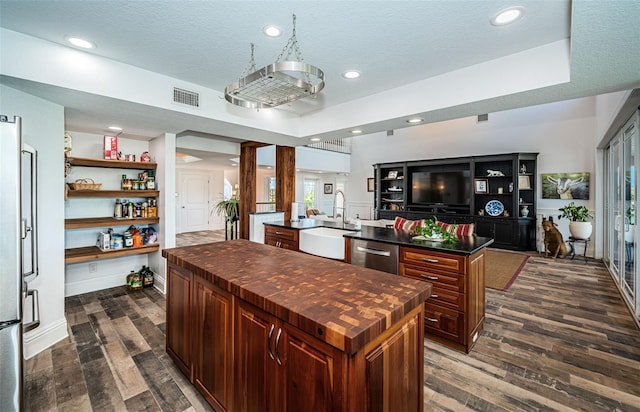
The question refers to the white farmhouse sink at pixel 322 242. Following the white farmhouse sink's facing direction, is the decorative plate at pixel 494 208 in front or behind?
behind

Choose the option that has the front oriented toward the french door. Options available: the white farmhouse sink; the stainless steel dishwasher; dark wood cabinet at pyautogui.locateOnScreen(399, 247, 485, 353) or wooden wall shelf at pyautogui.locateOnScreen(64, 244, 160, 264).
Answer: the wooden wall shelf

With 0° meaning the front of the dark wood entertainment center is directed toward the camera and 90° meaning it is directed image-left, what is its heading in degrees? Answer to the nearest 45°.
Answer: approximately 45°

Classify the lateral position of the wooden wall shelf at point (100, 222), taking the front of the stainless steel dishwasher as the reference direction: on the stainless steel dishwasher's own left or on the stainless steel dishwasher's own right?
on the stainless steel dishwasher's own right

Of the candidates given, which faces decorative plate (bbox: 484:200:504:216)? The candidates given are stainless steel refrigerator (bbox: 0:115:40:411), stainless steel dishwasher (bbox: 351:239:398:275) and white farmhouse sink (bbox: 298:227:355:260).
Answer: the stainless steel refrigerator

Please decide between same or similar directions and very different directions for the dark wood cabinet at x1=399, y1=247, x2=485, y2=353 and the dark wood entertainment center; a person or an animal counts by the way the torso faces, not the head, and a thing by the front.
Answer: same or similar directions

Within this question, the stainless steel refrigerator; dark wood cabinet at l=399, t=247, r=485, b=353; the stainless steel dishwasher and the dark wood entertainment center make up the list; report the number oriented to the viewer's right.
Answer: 1

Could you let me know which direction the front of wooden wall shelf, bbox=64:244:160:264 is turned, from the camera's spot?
facing the viewer and to the right of the viewer

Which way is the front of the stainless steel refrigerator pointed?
to the viewer's right

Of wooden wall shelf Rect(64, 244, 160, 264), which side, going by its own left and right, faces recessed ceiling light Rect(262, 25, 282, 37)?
front

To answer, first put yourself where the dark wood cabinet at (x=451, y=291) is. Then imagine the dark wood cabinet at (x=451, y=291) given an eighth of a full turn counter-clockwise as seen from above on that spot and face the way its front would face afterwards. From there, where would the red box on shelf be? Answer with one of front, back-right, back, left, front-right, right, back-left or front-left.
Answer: right

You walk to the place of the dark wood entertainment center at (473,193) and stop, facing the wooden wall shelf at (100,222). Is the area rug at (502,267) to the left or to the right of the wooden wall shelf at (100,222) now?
left

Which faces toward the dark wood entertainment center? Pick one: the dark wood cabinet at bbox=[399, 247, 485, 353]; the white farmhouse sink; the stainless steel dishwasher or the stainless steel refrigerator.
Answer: the stainless steel refrigerator

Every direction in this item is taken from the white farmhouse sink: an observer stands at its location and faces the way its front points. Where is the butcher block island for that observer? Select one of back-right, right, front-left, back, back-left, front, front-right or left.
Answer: front-left
